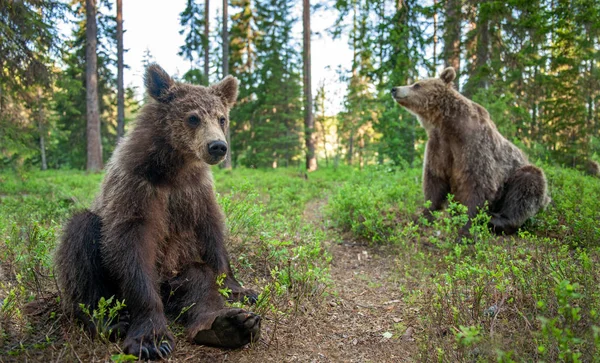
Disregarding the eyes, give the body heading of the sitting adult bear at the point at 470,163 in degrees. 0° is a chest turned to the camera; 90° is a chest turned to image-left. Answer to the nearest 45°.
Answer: approximately 45°

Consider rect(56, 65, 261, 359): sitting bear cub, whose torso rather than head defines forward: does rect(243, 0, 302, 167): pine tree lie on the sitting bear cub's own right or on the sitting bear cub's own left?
on the sitting bear cub's own left

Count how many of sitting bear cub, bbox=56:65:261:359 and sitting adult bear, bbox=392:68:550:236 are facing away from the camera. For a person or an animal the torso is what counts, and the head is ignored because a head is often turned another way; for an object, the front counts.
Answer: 0

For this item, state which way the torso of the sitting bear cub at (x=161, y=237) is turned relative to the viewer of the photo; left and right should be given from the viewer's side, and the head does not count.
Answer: facing the viewer and to the right of the viewer

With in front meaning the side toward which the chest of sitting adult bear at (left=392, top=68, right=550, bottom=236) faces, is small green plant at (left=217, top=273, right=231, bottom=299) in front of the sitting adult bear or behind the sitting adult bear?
in front

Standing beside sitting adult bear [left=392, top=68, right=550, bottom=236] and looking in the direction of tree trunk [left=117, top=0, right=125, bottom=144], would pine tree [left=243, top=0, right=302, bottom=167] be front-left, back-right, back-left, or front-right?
front-right

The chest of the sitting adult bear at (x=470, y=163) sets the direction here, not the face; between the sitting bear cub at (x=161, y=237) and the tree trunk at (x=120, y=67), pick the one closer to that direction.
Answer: the sitting bear cub

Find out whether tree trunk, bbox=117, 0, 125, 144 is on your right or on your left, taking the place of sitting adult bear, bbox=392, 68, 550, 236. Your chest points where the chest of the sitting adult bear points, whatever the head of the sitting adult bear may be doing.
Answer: on your right

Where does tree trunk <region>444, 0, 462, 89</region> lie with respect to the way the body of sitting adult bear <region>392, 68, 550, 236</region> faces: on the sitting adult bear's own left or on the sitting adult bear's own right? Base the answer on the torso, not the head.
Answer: on the sitting adult bear's own right

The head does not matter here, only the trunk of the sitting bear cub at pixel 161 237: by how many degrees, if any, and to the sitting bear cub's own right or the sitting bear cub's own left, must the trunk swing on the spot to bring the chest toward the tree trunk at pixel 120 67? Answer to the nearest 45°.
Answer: approximately 135° to the sitting bear cub's own left

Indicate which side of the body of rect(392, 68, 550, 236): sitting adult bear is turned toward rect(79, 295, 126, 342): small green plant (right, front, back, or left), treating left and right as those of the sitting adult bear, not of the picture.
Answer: front

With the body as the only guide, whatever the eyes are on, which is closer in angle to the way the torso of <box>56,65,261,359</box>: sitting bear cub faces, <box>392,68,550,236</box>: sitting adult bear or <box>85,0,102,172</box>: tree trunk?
the sitting adult bear
